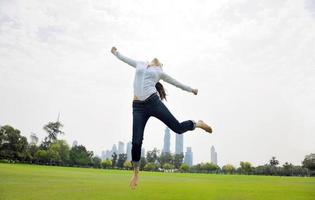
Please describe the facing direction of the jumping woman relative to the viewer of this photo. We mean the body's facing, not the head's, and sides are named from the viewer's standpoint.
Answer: facing the viewer and to the left of the viewer
